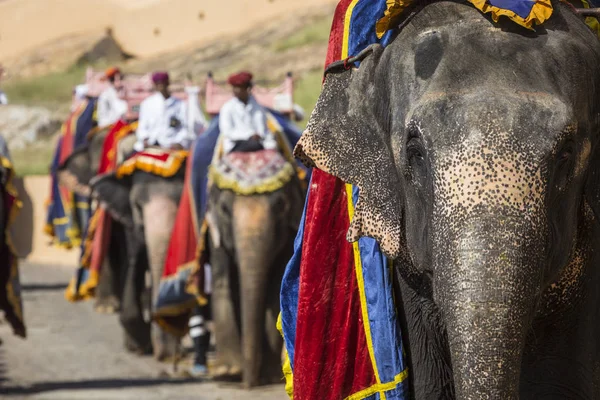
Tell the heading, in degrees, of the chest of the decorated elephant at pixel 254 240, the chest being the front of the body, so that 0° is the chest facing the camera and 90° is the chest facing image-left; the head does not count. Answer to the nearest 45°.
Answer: approximately 0°

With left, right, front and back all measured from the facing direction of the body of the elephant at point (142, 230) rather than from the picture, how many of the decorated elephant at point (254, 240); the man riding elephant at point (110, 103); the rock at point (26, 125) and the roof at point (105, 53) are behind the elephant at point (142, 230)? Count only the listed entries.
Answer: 3

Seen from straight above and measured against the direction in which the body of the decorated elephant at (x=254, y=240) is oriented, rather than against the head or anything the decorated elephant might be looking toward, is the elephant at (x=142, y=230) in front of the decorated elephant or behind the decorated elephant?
behind

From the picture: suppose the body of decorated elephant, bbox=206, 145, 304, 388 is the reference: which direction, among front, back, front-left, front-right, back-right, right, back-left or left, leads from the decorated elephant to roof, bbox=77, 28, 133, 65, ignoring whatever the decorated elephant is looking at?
back

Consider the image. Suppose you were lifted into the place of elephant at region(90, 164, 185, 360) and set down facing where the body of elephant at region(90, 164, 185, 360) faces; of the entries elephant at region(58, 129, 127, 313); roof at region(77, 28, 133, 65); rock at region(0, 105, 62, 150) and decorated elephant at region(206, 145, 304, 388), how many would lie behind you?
3

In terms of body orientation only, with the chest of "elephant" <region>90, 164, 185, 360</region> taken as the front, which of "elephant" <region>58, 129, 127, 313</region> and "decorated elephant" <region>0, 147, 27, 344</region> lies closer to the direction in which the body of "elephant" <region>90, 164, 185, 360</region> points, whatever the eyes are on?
the decorated elephant

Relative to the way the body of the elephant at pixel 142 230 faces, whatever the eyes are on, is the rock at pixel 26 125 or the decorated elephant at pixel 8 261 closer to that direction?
the decorated elephant

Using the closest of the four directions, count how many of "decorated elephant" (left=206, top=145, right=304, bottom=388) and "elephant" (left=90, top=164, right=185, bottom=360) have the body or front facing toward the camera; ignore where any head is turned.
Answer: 2

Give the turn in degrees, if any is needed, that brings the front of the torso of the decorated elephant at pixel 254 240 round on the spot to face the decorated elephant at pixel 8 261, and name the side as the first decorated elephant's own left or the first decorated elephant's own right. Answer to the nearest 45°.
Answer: approximately 90° to the first decorated elephant's own right

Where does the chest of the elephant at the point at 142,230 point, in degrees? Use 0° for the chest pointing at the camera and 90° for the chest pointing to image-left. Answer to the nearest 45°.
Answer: approximately 0°

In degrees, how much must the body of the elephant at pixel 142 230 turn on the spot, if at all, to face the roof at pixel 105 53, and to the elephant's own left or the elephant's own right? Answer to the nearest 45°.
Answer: approximately 180°

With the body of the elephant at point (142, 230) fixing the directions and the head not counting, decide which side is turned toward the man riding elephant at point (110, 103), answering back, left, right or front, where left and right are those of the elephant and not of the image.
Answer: back
